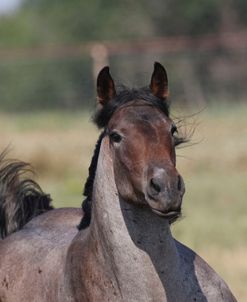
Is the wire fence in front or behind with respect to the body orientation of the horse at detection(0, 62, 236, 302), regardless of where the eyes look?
behind

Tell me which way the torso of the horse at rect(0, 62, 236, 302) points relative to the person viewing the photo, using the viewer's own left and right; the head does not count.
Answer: facing the viewer and to the right of the viewer
